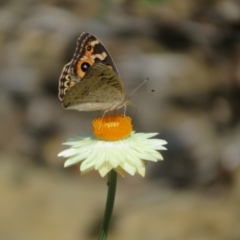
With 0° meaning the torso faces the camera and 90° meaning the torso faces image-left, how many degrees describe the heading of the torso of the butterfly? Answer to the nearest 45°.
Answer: approximately 270°
